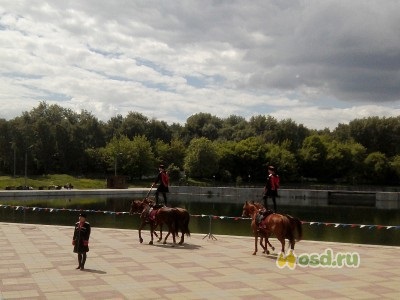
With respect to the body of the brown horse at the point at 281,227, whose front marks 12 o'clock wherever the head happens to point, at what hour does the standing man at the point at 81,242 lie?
The standing man is roughly at 11 o'clock from the brown horse.

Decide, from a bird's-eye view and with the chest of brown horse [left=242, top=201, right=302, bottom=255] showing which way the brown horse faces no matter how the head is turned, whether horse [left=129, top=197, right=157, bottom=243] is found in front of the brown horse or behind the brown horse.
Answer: in front

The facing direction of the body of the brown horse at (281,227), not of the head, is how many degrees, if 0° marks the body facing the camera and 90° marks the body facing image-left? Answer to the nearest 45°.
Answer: approximately 90°
